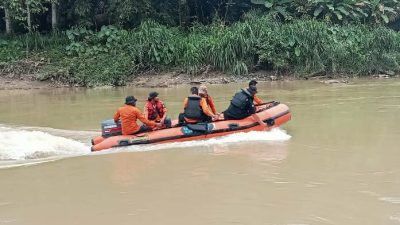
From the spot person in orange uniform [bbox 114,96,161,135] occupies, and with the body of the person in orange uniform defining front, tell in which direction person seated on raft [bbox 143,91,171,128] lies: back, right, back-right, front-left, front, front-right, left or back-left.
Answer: front

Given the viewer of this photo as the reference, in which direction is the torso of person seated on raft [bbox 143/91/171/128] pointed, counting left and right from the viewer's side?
facing the viewer and to the right of the viewer

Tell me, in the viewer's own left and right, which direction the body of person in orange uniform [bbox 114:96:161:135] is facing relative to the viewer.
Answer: facing away from the viewer and to the right of the viewer

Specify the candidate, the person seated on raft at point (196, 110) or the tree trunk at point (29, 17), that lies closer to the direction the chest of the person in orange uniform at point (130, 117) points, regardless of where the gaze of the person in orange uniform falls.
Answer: the person seated on raft

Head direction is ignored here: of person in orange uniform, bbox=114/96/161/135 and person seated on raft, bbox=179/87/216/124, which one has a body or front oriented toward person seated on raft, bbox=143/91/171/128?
the person in orange uniform

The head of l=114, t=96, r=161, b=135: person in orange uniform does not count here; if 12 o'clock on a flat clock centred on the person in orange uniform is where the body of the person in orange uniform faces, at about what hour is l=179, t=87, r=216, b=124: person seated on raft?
The person seated on raft is roughly at 1 o'clock from the person in orange uniform.

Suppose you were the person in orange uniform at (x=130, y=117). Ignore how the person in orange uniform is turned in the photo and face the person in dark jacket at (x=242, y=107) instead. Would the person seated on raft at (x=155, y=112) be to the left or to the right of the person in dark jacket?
left

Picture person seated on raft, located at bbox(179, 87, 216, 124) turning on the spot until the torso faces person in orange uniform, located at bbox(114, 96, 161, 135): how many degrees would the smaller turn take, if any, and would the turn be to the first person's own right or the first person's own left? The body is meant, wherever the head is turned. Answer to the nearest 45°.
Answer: approximately 135° to the first person's own left
